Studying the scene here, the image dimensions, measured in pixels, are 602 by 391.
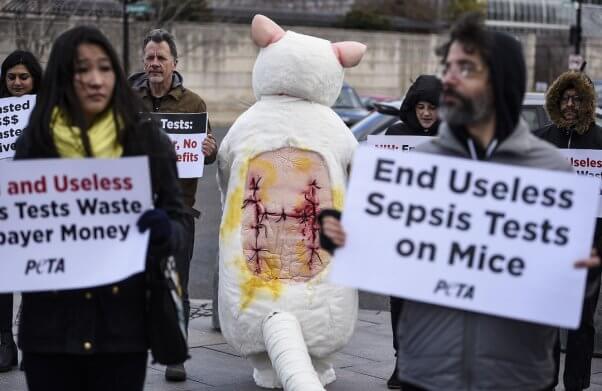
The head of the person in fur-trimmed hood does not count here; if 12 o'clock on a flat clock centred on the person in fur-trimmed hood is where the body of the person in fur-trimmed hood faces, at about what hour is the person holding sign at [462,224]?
The person holding sign is roughly at 12 o'clock from the person in fur-trimmed hood.

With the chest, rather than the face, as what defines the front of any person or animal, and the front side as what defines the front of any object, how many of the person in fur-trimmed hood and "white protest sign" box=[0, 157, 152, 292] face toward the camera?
2

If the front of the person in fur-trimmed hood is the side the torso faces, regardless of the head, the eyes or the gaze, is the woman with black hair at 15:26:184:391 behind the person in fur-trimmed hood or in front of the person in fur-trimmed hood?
in front

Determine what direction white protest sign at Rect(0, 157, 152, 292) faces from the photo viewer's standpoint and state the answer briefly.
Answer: facing the viewer

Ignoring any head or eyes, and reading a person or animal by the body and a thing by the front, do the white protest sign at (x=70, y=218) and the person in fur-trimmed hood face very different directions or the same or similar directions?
same or similar directions

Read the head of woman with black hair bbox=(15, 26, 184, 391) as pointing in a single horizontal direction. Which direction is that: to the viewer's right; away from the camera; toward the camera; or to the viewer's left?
toward the camera

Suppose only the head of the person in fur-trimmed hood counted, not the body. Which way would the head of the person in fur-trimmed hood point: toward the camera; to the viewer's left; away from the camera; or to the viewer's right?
toward the camera

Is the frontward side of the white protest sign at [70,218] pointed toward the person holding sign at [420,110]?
no

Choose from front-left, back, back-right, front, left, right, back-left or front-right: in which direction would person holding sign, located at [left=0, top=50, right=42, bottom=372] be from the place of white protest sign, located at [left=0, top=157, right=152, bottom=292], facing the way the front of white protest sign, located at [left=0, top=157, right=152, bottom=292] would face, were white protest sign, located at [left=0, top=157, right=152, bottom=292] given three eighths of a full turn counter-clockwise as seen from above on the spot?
front-left

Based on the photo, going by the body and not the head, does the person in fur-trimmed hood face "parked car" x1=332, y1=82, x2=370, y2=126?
no

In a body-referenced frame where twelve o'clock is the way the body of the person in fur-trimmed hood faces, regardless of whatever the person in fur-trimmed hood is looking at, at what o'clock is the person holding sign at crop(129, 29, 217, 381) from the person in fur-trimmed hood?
The person holding sign is roughly at 3 o'clock from the person in fur-trimmed hood.

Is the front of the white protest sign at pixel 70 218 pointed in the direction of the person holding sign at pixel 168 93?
no

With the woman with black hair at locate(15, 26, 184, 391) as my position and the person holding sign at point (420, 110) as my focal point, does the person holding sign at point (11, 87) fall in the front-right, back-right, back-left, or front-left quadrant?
front-left

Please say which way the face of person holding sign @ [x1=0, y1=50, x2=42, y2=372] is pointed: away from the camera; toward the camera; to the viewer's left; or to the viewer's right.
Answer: toward the camera

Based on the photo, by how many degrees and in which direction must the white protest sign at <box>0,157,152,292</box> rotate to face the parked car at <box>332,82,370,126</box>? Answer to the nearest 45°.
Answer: approximately 180°

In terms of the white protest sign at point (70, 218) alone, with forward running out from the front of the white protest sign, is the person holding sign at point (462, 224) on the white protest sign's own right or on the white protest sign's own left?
on the white protest sign's own left

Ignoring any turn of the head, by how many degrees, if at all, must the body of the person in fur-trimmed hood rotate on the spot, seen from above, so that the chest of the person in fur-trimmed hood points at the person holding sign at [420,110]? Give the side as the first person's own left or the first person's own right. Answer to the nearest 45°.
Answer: approximately 90° to the first person's own right
